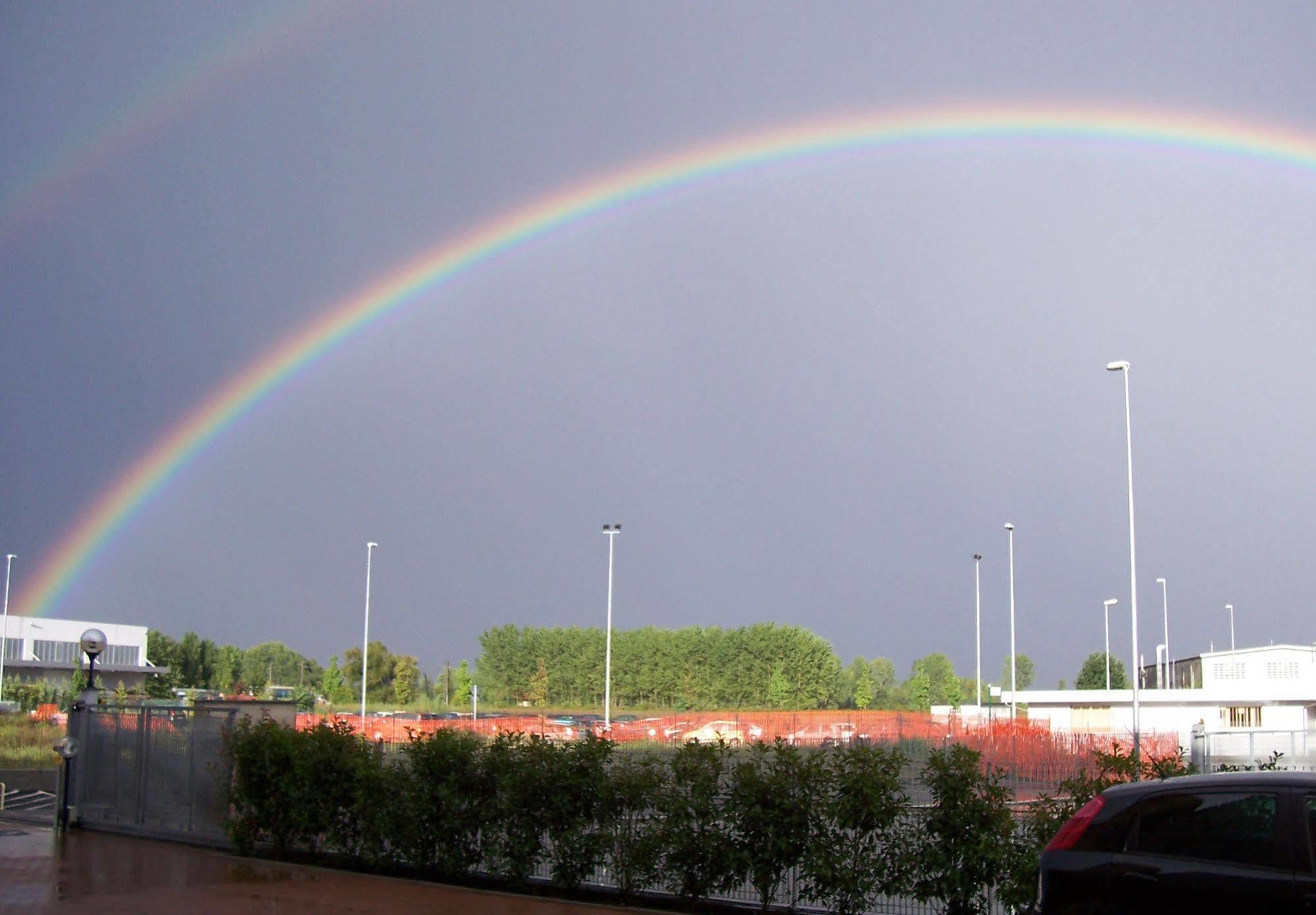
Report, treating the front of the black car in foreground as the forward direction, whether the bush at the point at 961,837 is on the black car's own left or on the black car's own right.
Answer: on the black car's own left

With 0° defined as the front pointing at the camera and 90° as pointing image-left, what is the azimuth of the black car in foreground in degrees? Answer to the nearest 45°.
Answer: approximately 270°

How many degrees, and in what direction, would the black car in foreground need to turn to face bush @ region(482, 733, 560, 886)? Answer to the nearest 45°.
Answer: approximately 135° to its left
